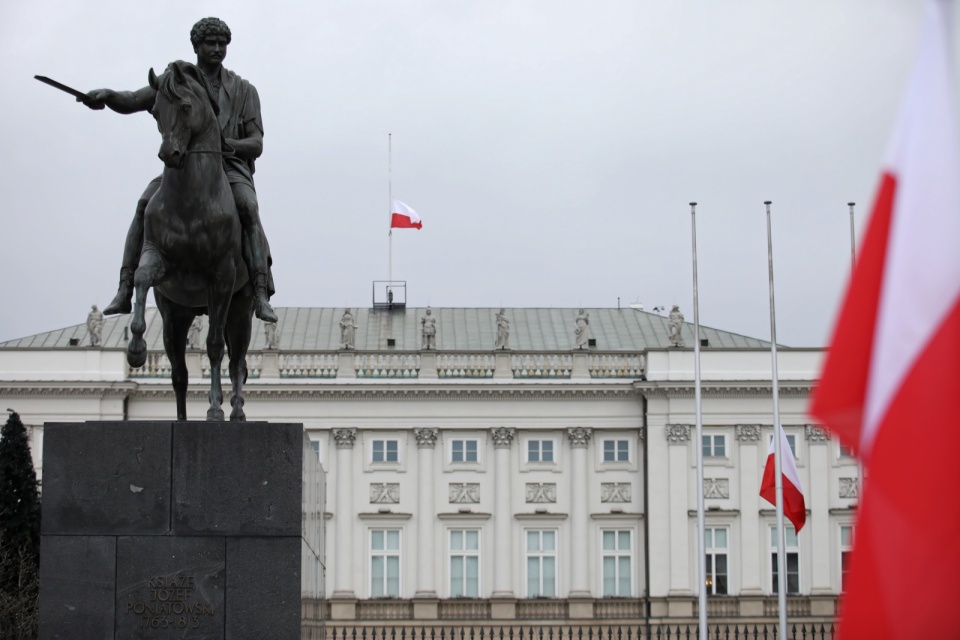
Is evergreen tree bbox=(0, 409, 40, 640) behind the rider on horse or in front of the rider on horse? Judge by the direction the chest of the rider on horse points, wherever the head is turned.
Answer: behind

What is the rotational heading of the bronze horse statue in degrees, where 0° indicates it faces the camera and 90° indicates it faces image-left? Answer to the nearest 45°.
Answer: approximately 0°

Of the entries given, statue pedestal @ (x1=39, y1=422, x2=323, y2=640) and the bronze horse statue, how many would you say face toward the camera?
2

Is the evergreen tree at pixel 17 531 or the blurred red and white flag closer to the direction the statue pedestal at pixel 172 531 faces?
the blurred red and white flag

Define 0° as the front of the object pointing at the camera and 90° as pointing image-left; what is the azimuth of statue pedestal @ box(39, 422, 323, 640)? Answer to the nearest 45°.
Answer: approximately 0°

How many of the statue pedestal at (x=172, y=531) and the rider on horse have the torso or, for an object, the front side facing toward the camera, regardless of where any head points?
2
